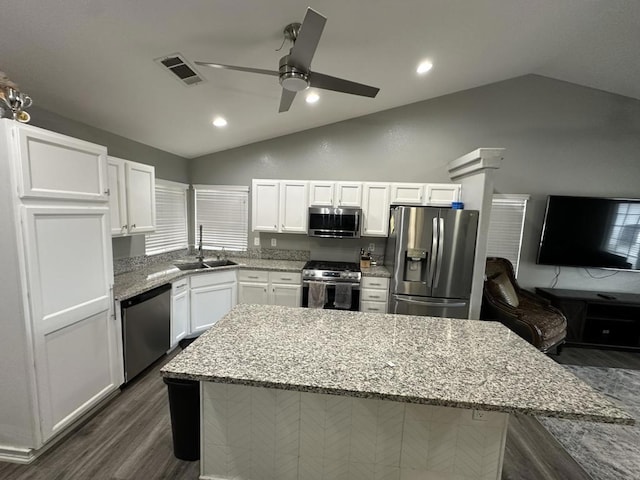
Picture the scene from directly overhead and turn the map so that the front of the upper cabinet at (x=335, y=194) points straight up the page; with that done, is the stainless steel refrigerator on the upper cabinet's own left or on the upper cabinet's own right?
on the upper cabinet's own left

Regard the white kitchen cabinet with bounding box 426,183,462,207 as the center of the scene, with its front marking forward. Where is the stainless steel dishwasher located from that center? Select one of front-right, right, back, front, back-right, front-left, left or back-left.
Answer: front-right

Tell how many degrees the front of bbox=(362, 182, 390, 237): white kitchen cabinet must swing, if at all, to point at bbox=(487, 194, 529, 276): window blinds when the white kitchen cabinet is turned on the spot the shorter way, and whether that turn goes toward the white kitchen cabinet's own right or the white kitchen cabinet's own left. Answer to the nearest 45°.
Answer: approximately 90° to the white kitchen cabinet's own left

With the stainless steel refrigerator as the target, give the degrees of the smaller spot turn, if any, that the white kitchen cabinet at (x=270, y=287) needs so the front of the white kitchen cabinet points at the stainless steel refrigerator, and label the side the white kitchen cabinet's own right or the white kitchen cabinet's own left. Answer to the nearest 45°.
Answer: approximately 90° to the white kitchen cabinet's own left

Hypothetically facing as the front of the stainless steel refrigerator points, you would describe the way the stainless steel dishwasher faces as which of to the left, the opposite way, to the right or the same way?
to the left

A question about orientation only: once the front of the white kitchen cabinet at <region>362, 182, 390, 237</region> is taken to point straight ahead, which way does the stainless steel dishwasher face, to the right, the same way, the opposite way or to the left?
to the left

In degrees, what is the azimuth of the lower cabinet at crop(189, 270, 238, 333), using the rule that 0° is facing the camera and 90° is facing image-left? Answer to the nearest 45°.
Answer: approximately 315°

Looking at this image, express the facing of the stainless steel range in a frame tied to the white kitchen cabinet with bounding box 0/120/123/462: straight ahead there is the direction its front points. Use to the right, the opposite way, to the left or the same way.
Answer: to the right

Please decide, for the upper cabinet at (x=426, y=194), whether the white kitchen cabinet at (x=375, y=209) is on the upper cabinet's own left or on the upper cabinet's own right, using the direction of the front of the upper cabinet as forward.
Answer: on the upper cabinet's own right
